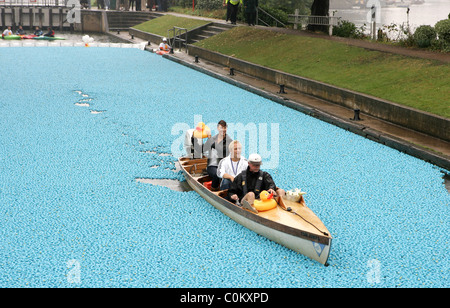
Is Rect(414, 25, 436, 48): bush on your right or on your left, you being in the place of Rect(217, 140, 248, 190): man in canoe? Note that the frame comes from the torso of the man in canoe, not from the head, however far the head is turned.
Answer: on your left

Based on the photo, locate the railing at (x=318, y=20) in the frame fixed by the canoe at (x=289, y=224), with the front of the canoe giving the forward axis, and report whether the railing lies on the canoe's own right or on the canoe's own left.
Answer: on the canoe's own left

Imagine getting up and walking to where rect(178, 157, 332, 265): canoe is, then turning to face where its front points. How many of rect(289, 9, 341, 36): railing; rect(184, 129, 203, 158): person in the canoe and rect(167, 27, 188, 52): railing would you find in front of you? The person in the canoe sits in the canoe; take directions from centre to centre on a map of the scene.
0

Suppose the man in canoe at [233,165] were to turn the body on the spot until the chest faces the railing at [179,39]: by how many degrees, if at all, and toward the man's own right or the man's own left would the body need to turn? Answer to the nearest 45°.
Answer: approximately 135° to the man's own left

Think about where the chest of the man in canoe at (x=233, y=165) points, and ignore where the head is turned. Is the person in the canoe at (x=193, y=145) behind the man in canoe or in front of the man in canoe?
behind

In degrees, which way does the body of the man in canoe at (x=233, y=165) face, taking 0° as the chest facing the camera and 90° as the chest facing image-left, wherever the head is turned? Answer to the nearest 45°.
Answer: approximately 315°

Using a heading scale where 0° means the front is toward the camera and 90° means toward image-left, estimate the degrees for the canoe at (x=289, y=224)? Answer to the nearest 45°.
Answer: approximately 315°

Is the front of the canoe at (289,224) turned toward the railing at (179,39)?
no

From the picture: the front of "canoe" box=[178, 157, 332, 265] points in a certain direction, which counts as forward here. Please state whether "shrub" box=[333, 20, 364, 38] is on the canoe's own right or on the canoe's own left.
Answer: on the canoe's own left

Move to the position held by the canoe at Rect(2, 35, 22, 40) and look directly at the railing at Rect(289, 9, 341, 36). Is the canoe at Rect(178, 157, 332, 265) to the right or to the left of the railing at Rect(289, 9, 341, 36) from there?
right
